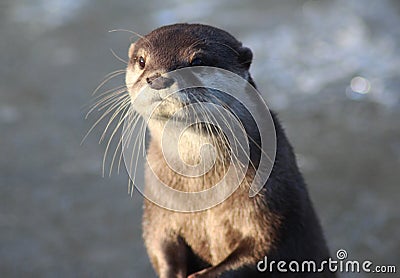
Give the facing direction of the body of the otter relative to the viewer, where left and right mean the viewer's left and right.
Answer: facing the viewer and to the left of the viewer
